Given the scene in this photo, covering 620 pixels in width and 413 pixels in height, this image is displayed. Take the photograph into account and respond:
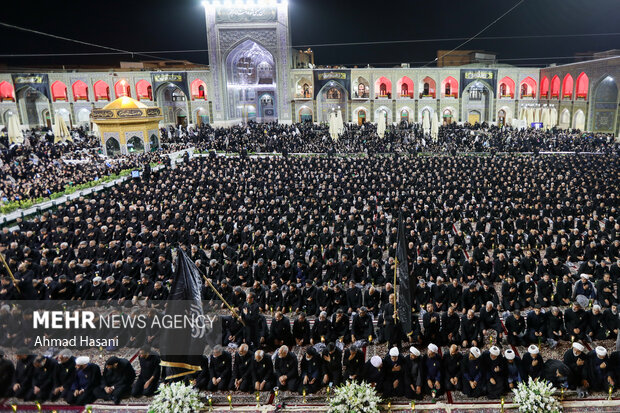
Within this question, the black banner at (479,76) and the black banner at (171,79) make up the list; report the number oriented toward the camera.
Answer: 2

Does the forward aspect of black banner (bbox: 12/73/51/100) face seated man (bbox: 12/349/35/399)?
yes

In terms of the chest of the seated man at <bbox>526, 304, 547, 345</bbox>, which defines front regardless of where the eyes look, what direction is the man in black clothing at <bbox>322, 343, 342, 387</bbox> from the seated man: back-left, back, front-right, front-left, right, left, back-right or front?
front-right

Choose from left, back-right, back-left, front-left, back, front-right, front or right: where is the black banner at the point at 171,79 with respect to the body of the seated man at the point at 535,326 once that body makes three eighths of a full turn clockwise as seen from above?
front

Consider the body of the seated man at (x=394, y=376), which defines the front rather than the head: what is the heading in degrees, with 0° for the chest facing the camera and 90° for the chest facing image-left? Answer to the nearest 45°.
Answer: approximately 0°

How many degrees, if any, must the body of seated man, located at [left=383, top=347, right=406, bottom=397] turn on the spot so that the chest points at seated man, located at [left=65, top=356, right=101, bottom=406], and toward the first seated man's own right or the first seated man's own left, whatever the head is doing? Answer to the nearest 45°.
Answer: approximately 90° to the first seated man's own right

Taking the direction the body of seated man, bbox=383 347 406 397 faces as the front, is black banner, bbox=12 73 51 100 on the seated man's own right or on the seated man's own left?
on the seated man's own right

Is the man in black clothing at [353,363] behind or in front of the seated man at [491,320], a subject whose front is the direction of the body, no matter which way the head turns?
in front

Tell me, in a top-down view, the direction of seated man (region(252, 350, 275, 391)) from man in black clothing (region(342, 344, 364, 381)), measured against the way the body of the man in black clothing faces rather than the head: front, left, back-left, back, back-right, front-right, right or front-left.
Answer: right
